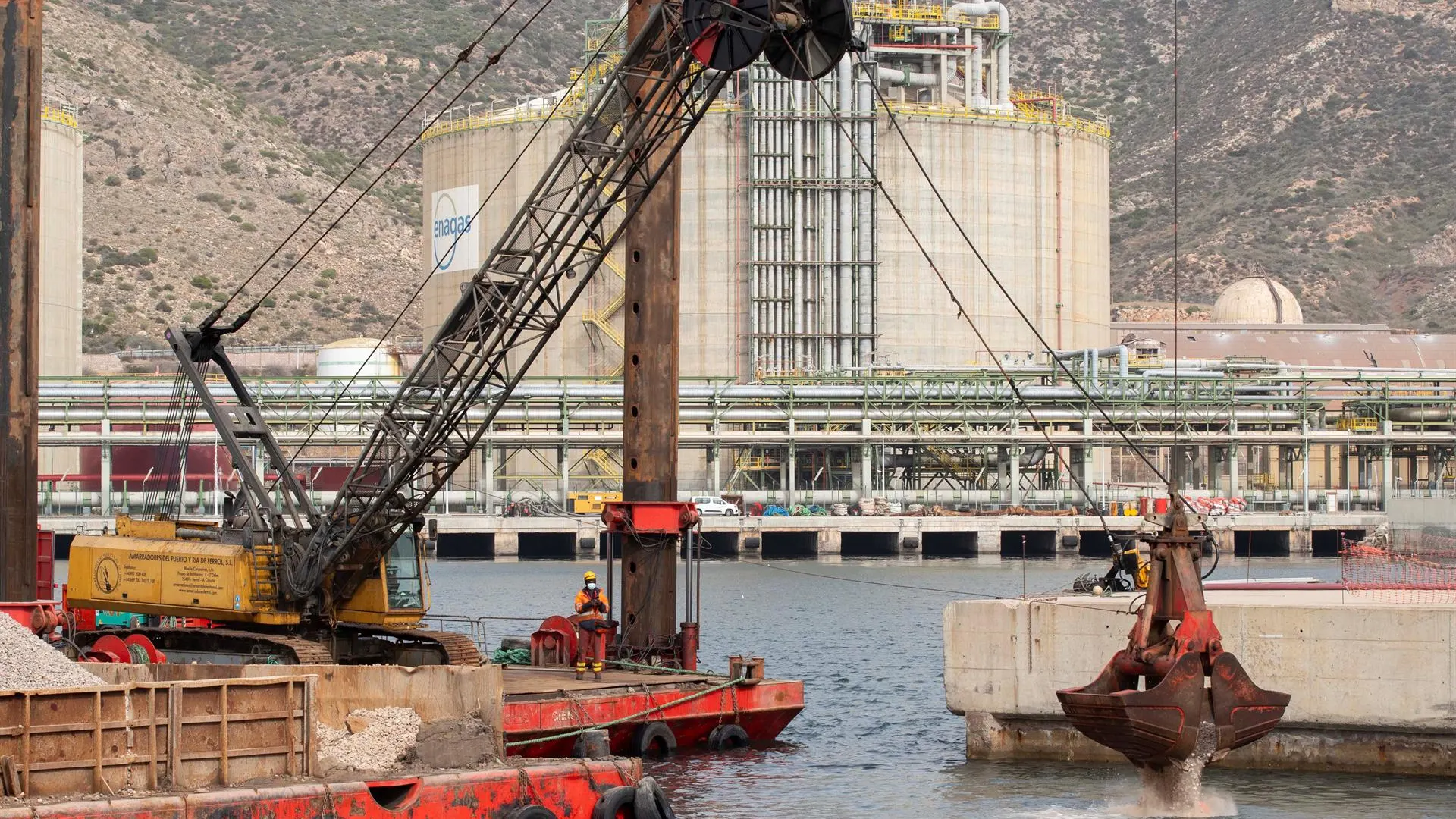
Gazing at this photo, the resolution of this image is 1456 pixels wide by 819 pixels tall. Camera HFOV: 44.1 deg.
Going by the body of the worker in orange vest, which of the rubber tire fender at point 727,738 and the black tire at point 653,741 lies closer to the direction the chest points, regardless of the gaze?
the black tire

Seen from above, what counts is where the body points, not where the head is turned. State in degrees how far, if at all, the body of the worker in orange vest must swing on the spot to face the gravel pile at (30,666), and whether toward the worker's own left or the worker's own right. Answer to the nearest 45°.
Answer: approximately 45° to the worker's own right

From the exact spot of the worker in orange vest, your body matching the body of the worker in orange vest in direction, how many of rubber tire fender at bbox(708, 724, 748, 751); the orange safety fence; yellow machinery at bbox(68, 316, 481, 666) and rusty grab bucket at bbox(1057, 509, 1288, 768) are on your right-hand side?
1

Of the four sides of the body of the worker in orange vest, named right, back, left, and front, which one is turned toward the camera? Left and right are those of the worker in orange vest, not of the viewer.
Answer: front

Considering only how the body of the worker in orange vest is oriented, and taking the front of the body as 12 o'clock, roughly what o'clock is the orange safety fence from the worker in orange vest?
The orange safety fence is roughly at 9 o'clock from the worker in orange vest.

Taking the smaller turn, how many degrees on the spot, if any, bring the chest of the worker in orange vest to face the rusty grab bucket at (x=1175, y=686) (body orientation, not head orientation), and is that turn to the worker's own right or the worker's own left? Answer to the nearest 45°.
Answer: approximately 45° to the worker's own left

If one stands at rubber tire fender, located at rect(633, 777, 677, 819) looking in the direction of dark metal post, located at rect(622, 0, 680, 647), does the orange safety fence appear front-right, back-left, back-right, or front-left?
front-right

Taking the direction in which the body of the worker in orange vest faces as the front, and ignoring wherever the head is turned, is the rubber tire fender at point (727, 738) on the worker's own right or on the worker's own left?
on the worker's own left

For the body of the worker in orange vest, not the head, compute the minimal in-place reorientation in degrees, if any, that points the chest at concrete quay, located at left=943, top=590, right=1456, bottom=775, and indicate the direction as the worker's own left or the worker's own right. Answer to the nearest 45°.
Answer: approximately 45° to the worker's own left

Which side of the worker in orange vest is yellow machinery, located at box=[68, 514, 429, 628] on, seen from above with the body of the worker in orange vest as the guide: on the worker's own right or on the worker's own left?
on the worker's own right

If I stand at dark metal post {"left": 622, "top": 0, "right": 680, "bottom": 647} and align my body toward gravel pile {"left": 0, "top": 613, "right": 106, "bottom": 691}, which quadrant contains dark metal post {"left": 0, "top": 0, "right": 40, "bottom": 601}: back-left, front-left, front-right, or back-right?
front-right

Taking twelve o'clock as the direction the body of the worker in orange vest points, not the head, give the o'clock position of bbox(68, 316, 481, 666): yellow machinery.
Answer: The yellow machinery is roughly at 3 o'clock from the worker in orange vest.

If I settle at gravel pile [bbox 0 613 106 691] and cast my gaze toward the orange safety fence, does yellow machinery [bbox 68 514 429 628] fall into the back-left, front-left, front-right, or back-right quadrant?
front-left
